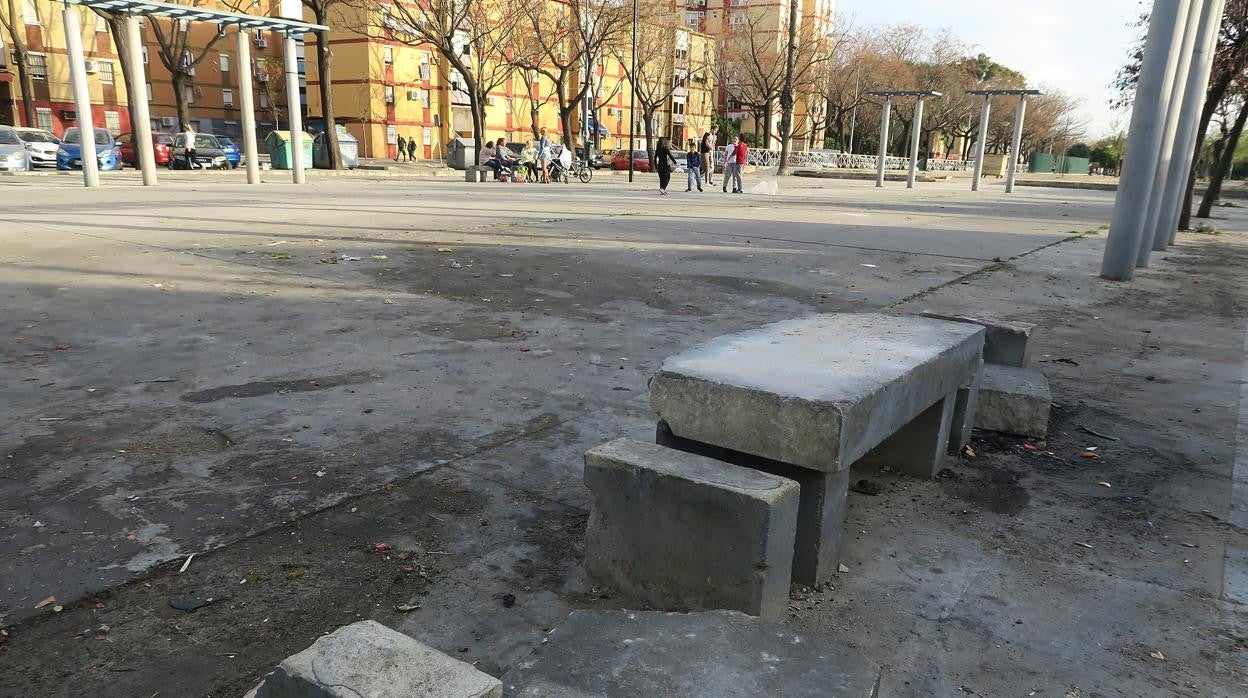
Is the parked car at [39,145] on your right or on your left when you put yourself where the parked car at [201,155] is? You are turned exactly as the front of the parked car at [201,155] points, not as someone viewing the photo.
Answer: on your right

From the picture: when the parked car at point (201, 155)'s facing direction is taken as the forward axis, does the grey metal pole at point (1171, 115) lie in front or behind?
in front

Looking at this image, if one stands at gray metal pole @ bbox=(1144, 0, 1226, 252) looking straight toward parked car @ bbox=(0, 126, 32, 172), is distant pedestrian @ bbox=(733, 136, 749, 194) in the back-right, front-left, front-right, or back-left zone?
front-right

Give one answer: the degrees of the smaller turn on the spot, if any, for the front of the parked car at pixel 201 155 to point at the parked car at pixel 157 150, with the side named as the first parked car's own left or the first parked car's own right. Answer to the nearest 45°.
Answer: approximately 135° to the first parked car's own right

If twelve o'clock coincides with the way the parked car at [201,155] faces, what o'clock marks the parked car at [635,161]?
the parked car at [635,161] is roughly at 10 o'clock from the parked car at [201,155].

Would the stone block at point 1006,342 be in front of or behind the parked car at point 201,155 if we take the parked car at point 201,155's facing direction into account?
in front

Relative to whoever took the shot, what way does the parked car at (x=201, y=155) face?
facing the viewer and to the right of the viewer

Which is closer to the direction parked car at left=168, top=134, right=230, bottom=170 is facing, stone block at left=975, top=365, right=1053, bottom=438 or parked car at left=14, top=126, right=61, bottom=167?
the stone block

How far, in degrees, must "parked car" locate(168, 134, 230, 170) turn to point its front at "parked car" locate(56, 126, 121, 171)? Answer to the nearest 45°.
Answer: approximately 90° to its right

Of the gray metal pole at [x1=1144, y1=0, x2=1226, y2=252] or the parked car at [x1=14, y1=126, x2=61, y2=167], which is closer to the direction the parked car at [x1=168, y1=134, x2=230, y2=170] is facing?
the gray metal pole
